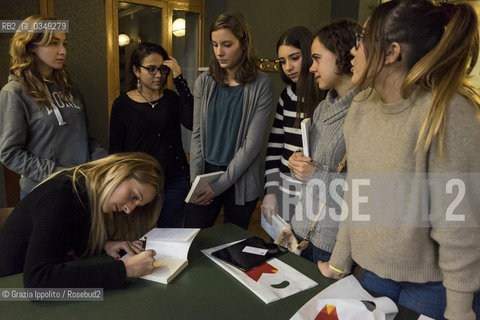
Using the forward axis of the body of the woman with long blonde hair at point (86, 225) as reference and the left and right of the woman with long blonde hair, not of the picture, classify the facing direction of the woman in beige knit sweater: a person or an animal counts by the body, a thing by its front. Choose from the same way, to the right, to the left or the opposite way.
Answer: the opposite way

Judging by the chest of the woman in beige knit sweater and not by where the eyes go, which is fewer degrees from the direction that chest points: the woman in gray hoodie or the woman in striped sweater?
the woman in gray hoodie

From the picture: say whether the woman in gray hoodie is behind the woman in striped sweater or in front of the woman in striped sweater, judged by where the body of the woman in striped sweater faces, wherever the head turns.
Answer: in front

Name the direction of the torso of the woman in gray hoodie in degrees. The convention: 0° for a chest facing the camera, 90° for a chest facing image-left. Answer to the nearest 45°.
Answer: approximately 315°

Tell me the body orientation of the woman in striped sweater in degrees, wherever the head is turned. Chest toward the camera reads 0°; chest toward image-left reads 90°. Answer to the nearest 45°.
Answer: approximately 45°

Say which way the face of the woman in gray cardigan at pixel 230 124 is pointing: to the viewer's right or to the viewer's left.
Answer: to the viewer's left

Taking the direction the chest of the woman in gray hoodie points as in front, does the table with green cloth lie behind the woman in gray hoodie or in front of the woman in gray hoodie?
in front

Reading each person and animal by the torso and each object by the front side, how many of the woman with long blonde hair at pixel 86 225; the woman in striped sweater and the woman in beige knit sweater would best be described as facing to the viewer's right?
1

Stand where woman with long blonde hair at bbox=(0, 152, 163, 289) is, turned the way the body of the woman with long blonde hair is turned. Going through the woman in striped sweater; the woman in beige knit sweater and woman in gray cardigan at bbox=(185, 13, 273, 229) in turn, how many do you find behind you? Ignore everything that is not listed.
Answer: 0

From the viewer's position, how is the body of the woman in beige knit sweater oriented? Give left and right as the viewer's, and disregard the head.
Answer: facing the viewer and to the left of the viewer

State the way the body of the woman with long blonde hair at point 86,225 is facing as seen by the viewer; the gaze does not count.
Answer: to the viewer's right

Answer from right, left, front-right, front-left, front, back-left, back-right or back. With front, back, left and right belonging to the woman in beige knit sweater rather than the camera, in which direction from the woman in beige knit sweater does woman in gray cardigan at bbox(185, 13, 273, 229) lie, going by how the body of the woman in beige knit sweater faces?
right

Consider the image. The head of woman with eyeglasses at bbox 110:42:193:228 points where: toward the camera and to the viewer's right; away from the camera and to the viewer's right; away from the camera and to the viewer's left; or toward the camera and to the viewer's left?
toward the camera and to the viewer's right

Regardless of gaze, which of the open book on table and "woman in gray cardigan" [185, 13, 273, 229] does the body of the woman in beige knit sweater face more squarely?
the open book on table

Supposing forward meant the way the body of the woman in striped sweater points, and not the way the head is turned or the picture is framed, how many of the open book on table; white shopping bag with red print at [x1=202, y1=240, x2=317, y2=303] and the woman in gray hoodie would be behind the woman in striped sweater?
0
